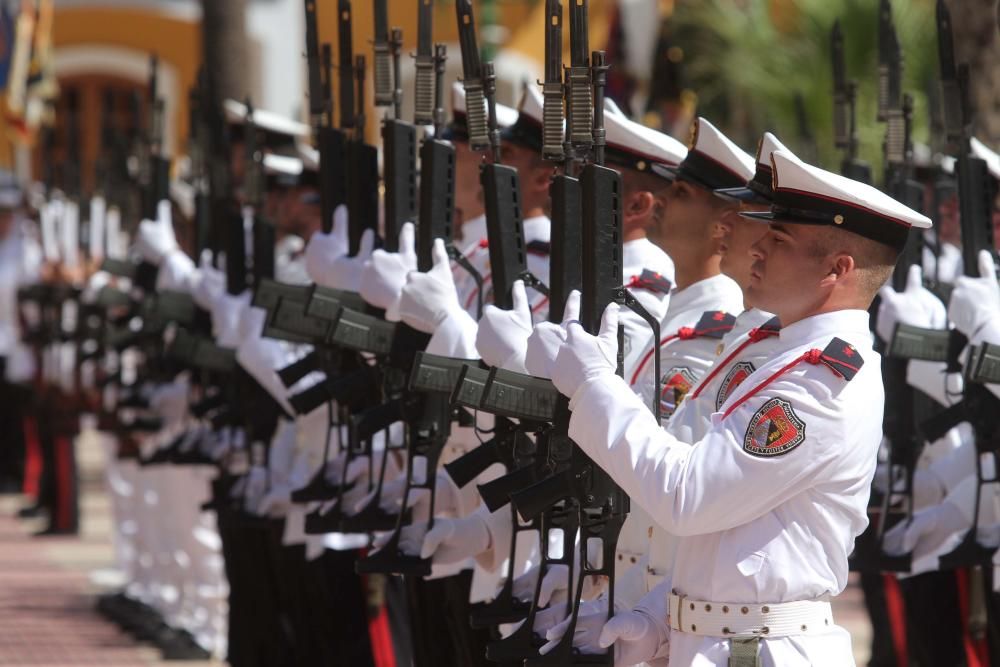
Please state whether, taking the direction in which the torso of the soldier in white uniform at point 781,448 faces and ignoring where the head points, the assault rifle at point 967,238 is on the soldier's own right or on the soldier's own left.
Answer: on the soldier's own right

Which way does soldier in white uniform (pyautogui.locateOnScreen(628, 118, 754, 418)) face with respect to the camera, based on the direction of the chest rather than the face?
to the viewer's left

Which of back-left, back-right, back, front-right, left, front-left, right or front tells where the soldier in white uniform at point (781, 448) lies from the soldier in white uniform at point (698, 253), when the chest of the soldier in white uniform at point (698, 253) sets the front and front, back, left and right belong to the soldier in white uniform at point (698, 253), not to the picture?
left

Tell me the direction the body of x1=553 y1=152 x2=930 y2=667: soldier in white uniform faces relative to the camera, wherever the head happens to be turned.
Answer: to the viewer's left
